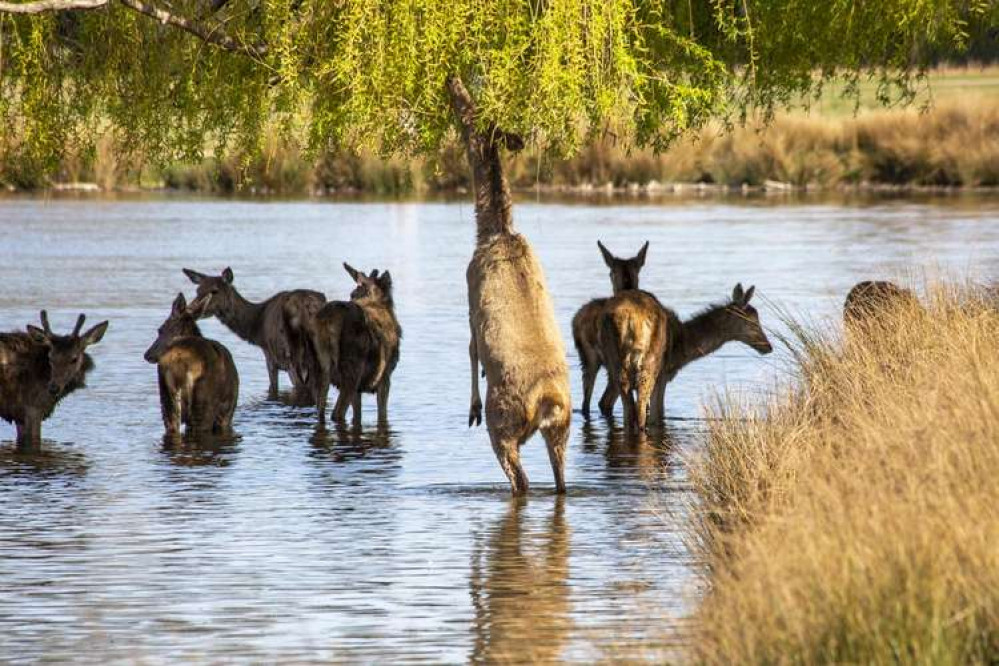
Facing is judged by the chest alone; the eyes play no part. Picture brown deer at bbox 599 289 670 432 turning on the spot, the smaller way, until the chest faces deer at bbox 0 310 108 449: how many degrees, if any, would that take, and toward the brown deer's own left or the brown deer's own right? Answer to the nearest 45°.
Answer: approximately 90° to the brown deer's own left

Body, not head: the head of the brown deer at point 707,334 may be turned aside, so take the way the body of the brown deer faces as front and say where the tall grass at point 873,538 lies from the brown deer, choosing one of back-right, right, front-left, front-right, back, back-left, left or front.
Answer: right

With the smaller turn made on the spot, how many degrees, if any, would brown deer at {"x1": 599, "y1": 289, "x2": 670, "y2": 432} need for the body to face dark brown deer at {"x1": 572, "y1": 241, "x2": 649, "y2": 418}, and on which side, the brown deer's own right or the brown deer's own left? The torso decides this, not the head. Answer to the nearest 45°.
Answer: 0° — it already faces it

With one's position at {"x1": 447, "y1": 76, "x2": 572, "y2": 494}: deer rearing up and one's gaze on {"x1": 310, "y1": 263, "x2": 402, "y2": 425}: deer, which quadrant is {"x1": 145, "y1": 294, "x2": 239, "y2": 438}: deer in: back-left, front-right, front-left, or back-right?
front-left

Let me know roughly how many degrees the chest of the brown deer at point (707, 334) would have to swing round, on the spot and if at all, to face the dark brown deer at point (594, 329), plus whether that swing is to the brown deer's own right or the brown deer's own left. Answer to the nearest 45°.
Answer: approximately 180°

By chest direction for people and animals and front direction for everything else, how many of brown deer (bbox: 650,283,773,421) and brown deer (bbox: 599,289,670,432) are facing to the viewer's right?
1

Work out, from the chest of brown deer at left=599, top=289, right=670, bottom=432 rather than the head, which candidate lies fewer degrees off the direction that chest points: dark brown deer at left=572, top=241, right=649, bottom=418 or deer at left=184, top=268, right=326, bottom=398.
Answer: the dark brown deer

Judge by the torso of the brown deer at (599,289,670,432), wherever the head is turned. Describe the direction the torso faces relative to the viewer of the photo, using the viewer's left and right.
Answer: facing away from the viewer

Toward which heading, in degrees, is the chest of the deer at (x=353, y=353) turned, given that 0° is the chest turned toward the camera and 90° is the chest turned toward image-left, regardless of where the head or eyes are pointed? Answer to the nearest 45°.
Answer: approximately 225°

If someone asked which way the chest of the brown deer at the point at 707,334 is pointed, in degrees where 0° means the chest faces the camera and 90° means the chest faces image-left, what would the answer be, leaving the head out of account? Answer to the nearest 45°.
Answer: approximately 270°

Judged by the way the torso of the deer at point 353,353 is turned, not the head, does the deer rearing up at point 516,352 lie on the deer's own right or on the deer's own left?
on the deer's own right

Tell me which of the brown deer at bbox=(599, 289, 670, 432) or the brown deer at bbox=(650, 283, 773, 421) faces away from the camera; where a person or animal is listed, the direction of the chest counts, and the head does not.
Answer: the brown deer at bbox=(599, 289, 670, 432)

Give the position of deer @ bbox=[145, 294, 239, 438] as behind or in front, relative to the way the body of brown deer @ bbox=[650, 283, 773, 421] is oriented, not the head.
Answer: behind

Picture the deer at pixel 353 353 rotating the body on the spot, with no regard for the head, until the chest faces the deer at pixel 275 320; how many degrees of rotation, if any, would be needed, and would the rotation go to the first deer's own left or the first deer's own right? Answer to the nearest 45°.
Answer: approximately 45° to the first deer's own left
